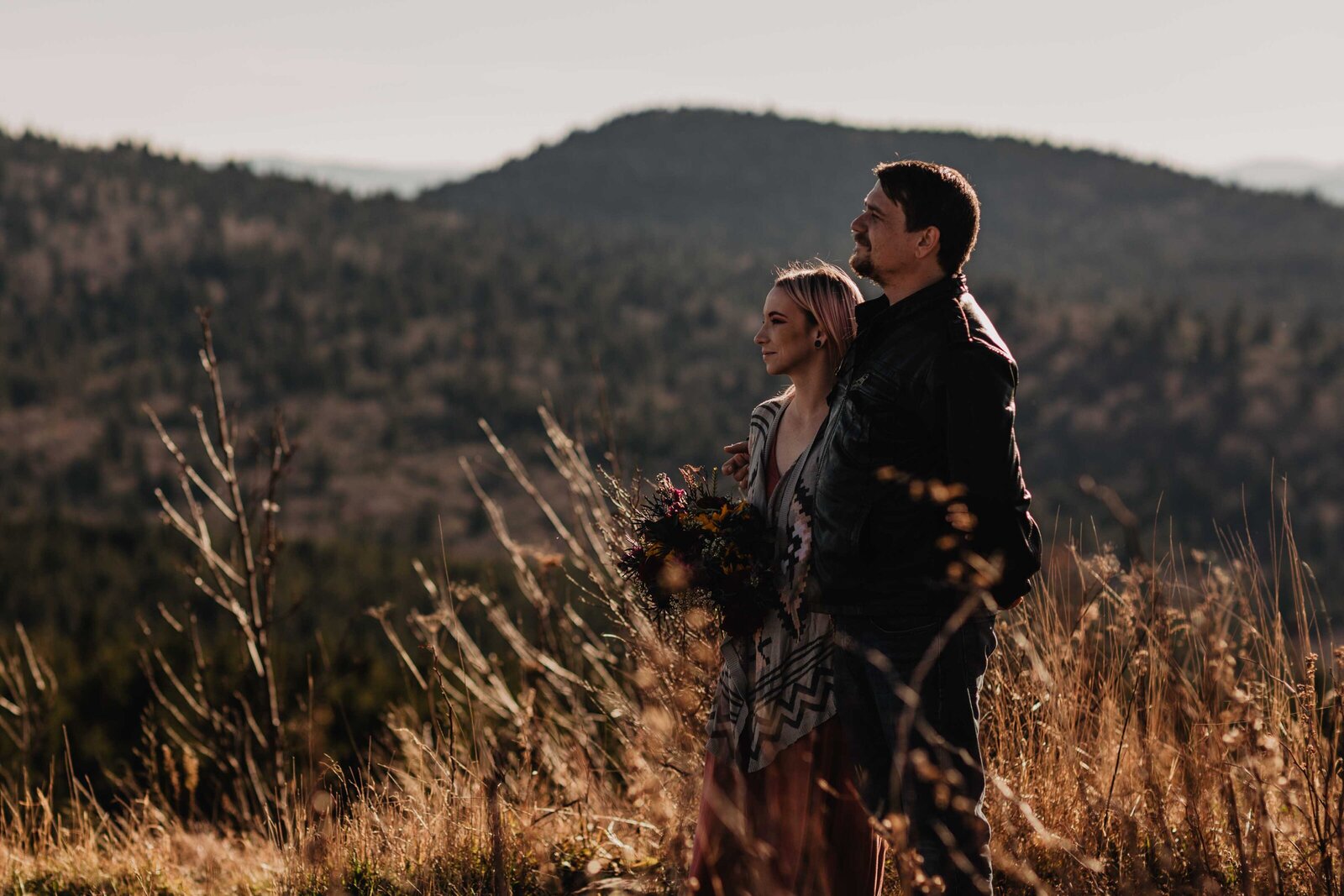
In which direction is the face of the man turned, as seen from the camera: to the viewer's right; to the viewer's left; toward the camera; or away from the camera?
to the viewer's left

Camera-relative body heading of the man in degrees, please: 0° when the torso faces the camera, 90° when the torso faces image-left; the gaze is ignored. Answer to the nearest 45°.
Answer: approximately 90°

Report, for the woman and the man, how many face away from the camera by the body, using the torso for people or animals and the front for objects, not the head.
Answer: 0

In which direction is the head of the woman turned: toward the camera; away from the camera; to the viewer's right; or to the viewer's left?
to the viewer's left
